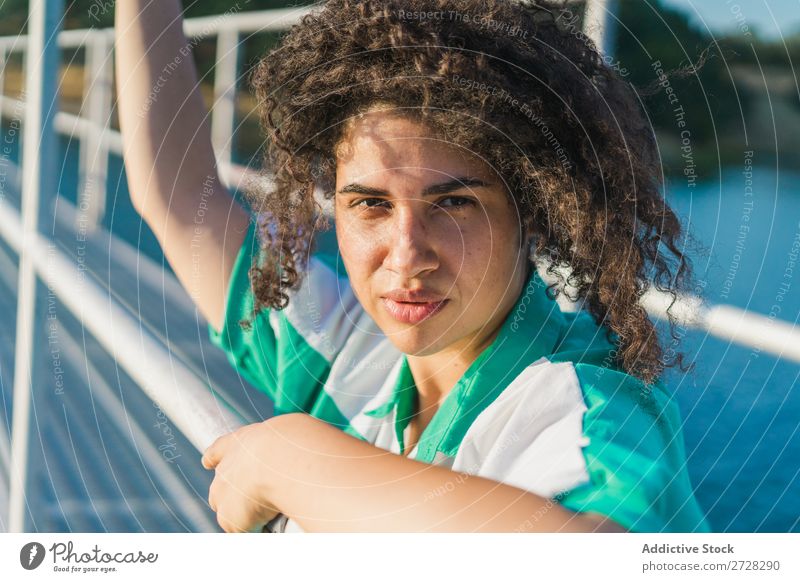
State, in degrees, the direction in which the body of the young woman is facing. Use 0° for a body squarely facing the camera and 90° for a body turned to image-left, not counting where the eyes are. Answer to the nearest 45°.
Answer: approximately 45°
